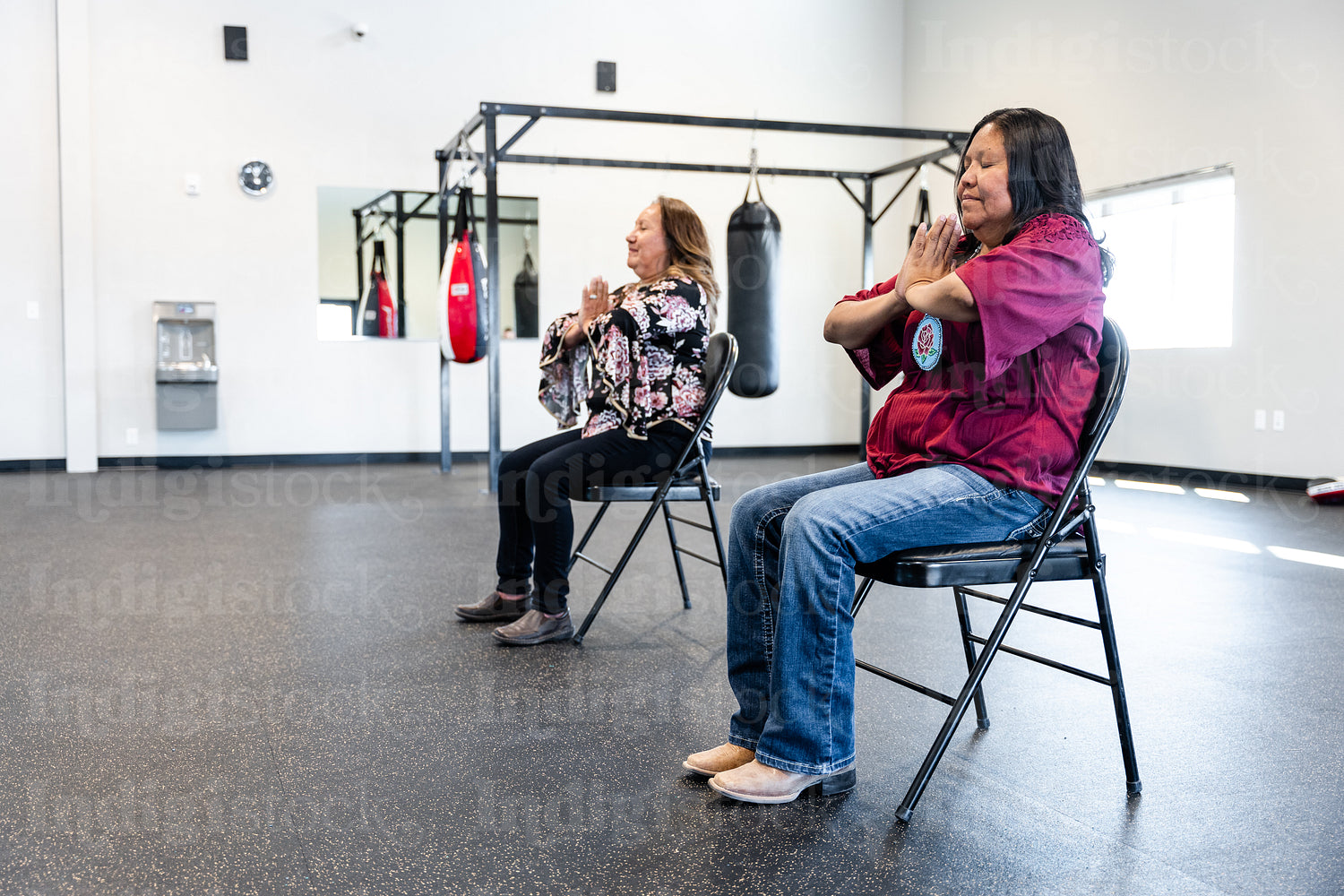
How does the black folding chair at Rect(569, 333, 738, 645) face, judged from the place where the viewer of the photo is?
facing to the left of the viewer

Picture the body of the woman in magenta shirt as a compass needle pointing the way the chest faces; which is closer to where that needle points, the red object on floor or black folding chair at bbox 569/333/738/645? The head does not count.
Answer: the black folding chair

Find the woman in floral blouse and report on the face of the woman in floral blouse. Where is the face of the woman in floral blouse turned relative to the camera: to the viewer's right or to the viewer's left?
to the viewer's left

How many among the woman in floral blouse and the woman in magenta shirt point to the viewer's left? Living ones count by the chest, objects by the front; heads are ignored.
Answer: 2

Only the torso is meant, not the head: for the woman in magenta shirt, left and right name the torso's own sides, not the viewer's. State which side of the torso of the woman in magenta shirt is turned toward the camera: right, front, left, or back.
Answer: left

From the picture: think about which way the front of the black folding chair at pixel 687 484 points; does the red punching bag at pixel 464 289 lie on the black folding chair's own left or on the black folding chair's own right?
on the black folding chair's own right

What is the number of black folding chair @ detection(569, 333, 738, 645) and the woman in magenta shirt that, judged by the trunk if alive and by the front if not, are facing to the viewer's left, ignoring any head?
2

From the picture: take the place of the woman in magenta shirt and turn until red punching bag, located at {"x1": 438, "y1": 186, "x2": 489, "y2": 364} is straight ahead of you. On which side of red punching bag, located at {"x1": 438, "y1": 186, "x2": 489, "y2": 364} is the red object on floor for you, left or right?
right

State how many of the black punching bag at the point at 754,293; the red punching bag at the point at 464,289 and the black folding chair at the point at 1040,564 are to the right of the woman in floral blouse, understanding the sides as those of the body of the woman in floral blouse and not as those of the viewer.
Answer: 2

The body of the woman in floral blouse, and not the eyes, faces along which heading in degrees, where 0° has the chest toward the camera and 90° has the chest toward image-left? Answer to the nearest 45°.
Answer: approximately 90°
